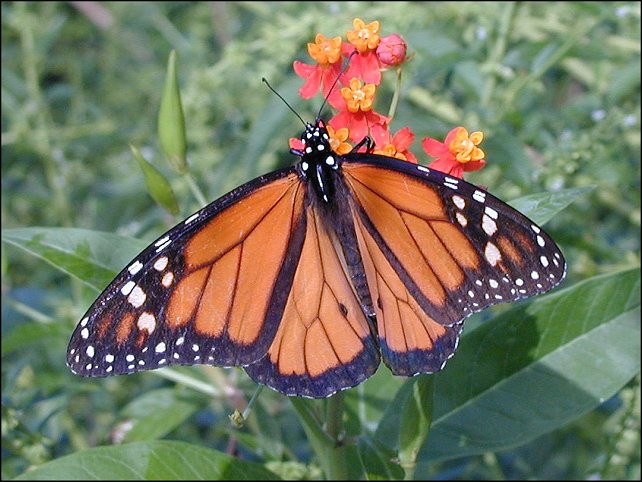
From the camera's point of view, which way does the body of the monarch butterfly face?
away from the camera

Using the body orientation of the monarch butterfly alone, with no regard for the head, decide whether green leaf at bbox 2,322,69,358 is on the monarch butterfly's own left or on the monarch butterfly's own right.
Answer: on the monarch butterfly's own left
